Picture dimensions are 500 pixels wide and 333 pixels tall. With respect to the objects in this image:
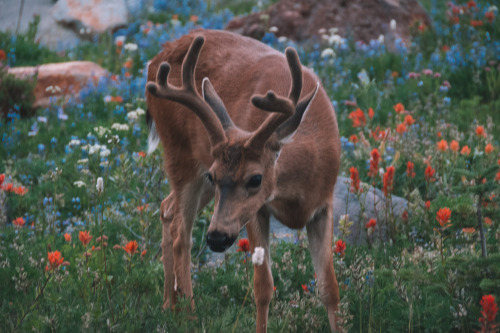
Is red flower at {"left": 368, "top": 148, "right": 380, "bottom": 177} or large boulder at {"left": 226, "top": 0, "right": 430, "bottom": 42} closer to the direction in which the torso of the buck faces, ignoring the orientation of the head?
the red flower

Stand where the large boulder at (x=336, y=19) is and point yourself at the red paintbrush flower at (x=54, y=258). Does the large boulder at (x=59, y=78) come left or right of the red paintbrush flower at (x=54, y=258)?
right

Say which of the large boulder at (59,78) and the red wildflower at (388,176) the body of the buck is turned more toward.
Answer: the red wildflower

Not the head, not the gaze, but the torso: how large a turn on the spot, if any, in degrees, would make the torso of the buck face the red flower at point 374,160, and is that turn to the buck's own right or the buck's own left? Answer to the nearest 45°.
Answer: approximately 90° to the buck's own left

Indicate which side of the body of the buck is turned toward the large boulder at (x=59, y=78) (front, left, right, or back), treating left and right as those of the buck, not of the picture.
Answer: back

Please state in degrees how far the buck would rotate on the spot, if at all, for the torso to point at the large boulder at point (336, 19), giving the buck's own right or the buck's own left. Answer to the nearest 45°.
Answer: approximately 135° to the buck's own left

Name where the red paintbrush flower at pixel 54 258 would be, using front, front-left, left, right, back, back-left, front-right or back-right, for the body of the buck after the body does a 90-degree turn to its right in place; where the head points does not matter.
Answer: front

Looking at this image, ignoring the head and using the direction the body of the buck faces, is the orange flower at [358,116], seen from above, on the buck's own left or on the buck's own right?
on the buck's own left

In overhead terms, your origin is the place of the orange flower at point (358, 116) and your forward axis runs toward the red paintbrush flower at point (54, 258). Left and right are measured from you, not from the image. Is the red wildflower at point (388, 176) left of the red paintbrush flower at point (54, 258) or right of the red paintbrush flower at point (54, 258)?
left

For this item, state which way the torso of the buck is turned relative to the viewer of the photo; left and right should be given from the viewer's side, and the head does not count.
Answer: facing the viewer and to the right of the viewer

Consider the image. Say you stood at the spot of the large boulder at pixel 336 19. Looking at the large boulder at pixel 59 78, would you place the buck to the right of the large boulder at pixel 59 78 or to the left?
left
